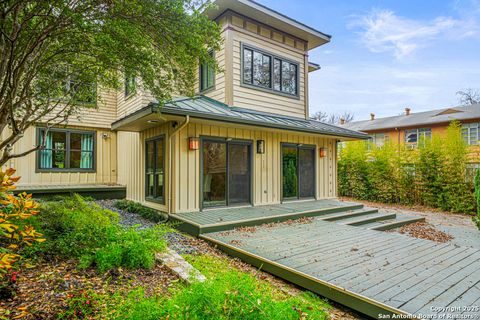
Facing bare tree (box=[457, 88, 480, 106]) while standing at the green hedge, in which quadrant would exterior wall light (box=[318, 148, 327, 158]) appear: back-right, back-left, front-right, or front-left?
back-left

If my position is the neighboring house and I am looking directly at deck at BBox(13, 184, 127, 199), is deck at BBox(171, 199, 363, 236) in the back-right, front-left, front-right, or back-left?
front-left

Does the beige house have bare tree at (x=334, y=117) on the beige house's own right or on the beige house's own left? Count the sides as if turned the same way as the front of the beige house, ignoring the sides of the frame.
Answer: on the beige house's own left

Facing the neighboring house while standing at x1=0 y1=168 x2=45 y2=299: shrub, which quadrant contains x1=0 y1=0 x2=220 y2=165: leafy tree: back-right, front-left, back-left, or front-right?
front-left

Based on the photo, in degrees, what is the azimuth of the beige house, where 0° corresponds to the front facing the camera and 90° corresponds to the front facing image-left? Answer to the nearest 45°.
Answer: approximately 315°

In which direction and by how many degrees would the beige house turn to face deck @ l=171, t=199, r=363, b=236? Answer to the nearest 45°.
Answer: approximately 45° to its right
